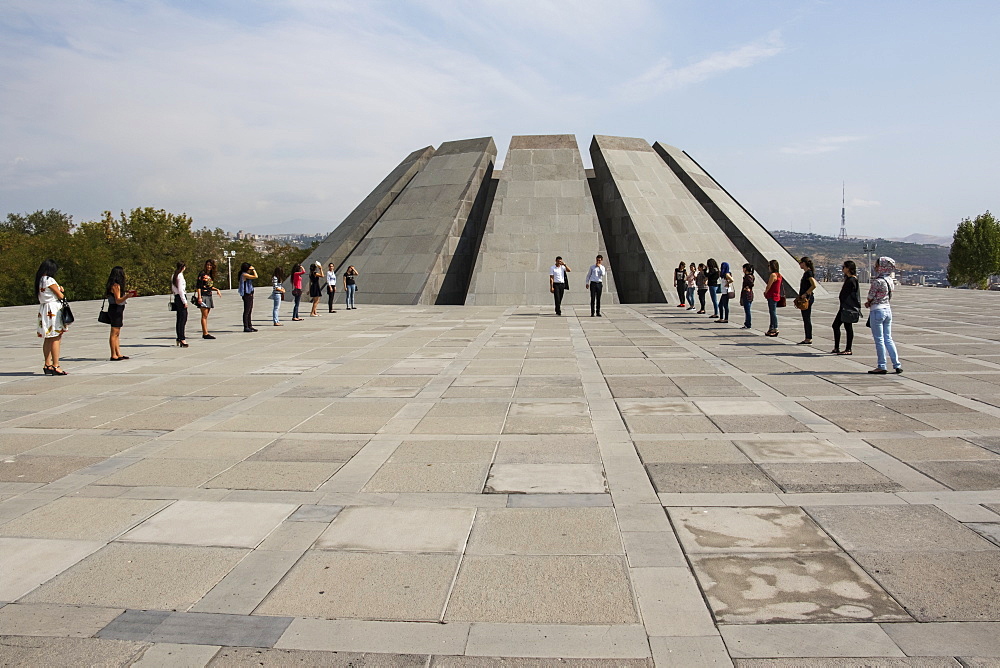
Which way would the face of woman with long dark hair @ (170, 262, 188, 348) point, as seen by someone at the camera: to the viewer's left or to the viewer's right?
to the viewer's right

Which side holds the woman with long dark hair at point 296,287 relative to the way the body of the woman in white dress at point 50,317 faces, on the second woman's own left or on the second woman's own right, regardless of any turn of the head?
on the second woman's own left

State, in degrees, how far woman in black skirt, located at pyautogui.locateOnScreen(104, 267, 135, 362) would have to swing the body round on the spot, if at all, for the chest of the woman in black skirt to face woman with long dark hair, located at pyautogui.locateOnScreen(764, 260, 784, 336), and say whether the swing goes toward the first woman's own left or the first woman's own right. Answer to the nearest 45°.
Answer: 0° — they already face them

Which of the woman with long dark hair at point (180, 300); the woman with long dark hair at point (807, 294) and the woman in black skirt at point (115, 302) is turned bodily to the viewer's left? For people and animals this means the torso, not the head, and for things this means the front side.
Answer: the woman with long dark hair at point (807, 294)

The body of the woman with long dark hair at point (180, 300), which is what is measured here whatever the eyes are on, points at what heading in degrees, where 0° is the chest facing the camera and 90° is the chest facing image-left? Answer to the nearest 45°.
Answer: approximately 270°

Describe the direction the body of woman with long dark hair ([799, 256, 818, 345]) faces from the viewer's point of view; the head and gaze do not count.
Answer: to the viewer's left

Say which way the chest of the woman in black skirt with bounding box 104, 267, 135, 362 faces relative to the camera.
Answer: to the viewer's right

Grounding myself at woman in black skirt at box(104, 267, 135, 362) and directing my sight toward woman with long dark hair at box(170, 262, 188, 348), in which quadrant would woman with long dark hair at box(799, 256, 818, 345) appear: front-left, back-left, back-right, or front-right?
front-right

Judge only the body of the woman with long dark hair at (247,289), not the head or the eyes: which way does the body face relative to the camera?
to the viewer's right

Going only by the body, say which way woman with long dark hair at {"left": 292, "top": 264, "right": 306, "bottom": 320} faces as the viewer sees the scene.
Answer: to the viewer's right

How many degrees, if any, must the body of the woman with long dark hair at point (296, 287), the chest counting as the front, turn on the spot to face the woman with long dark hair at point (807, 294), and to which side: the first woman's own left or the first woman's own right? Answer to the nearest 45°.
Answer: approximately 45° to the first woman's own right

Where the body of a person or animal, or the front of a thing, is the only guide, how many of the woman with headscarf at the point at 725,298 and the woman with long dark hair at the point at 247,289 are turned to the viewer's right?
1

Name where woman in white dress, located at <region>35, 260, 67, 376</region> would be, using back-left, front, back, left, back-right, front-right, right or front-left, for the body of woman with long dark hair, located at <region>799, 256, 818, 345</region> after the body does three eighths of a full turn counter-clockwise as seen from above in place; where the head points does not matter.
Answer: right

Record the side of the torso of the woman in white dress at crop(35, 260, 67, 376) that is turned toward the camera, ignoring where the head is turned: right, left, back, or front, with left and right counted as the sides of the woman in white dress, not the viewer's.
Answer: right

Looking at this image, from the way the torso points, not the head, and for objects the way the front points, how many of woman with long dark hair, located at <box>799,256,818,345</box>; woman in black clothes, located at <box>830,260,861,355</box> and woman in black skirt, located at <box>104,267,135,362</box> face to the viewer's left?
2

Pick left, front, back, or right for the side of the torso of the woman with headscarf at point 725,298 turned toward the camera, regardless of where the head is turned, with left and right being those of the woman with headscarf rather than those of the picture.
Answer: left

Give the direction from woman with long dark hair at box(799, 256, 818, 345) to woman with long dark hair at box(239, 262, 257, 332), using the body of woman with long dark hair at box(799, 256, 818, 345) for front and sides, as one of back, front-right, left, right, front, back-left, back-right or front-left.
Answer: front
